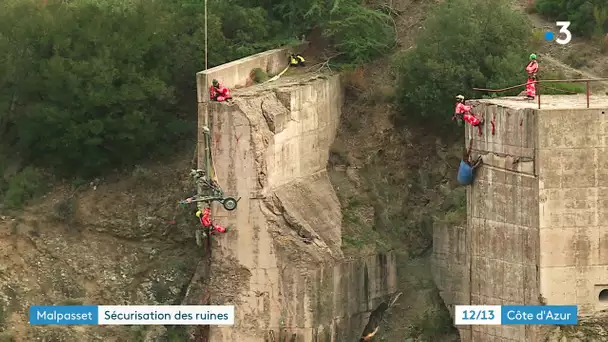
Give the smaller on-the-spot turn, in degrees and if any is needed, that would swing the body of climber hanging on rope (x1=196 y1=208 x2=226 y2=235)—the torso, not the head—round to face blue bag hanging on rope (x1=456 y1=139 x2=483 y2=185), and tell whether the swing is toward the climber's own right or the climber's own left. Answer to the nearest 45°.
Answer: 0° — they already face them

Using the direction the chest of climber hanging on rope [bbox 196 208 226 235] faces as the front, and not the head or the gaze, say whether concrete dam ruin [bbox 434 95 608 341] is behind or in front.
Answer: in front

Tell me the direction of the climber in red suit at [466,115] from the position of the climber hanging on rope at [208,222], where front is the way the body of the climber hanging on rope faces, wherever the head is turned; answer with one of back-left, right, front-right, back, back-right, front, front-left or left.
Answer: front

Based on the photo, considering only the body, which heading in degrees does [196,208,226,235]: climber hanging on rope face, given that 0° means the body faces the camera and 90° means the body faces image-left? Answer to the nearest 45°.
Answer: approximately 270°

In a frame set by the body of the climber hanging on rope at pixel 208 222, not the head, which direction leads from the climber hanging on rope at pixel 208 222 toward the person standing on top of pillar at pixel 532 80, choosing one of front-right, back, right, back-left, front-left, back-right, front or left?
front

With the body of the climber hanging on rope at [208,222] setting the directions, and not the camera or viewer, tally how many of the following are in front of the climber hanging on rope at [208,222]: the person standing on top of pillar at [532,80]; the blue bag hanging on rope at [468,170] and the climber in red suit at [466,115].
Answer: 3
